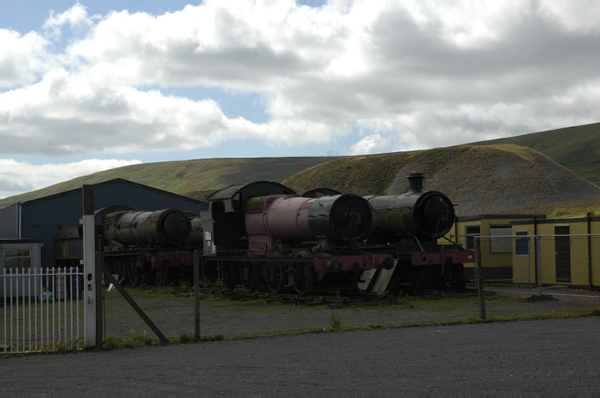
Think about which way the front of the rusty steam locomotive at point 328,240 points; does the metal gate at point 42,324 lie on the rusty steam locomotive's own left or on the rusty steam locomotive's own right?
on the rusty steam locomotive's own right

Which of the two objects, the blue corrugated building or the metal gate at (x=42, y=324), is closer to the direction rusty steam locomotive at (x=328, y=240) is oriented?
the metal gate

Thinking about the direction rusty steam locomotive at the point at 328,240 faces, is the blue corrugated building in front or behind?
behind

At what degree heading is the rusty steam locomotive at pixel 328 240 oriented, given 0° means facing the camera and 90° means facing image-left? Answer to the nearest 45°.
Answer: approximately 315°
